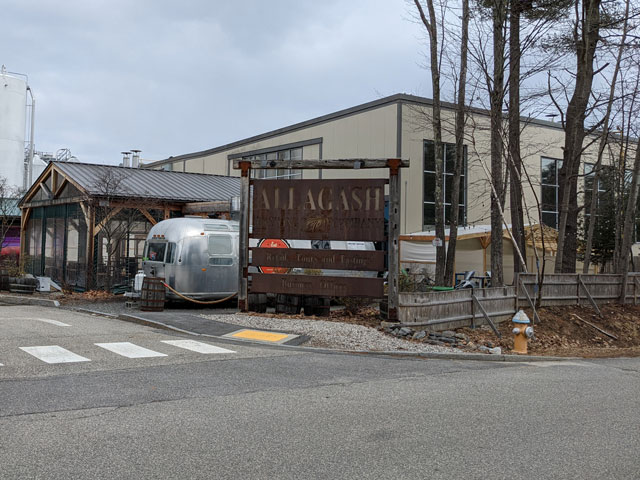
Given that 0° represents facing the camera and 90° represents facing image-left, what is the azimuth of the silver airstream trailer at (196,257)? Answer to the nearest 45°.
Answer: approximately 45°

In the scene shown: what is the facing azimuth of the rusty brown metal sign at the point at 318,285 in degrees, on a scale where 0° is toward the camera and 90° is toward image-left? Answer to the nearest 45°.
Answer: approximately 0°

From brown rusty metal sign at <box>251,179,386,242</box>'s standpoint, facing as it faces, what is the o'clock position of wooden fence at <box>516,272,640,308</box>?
The wooden fence is roughly at 8 o'clock from the brown rusty metal sign.

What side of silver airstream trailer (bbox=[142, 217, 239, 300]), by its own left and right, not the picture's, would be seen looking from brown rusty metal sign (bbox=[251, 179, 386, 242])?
left

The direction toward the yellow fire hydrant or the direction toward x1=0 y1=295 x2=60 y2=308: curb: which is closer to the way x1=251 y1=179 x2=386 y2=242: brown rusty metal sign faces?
the yellow fire hydrant

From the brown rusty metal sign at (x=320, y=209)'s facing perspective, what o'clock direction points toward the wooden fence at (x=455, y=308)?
The wooden fence is roughly at 9 o'clock from the brown rusty metal sign.

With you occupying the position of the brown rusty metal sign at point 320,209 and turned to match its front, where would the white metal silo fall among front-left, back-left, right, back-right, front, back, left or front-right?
back-right

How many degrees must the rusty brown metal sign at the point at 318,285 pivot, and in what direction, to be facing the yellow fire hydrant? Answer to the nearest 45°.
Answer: approximately 45° to its left

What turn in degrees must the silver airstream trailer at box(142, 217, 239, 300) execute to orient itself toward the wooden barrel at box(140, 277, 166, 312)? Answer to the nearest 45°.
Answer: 0° — it already faces it

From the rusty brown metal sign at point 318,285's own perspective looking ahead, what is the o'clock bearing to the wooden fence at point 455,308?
The wooden fence is roughly at 9 o'clock from the rusty brown metal sign.

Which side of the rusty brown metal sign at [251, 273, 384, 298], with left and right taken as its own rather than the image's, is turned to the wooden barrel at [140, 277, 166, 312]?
right

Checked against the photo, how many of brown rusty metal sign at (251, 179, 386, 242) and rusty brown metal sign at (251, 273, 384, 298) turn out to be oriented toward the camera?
2

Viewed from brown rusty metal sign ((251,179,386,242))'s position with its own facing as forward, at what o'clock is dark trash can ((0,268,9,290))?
The dark trash can is roughly at 4 o'clock from the brown rusty metal sign.
